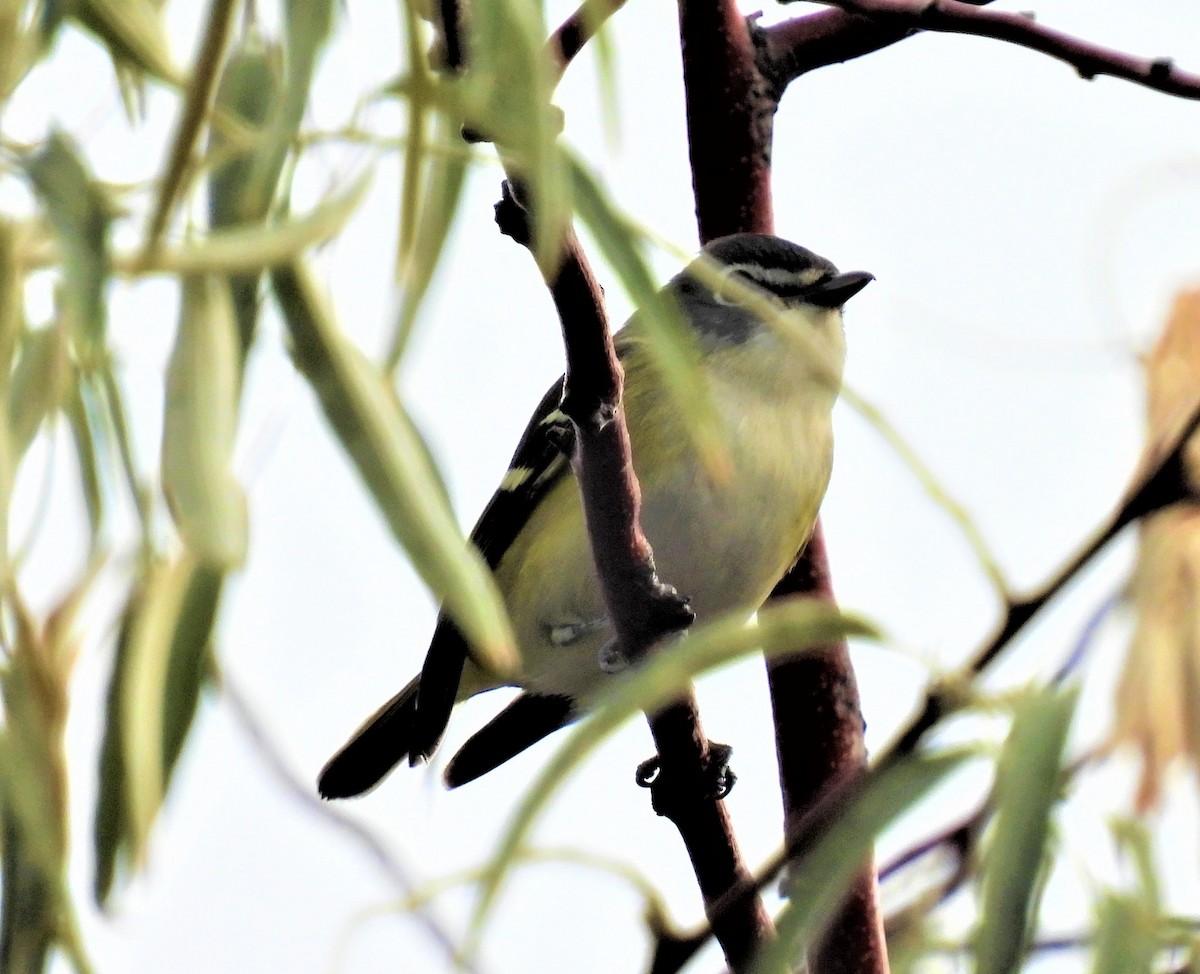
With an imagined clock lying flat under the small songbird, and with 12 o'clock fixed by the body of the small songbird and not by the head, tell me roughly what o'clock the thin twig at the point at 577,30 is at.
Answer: The thin twig is roughly at 3 o'clock from the small songbird.

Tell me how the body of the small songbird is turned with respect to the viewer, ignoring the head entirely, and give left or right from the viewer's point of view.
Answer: facing to the right of the viewer

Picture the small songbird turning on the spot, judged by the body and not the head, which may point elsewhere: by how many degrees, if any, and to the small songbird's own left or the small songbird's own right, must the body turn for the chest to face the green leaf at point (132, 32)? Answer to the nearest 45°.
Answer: approximately 90° to the small songbird's own right

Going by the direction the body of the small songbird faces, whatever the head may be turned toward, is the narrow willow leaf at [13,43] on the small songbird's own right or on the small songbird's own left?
on the small songbird's own right
